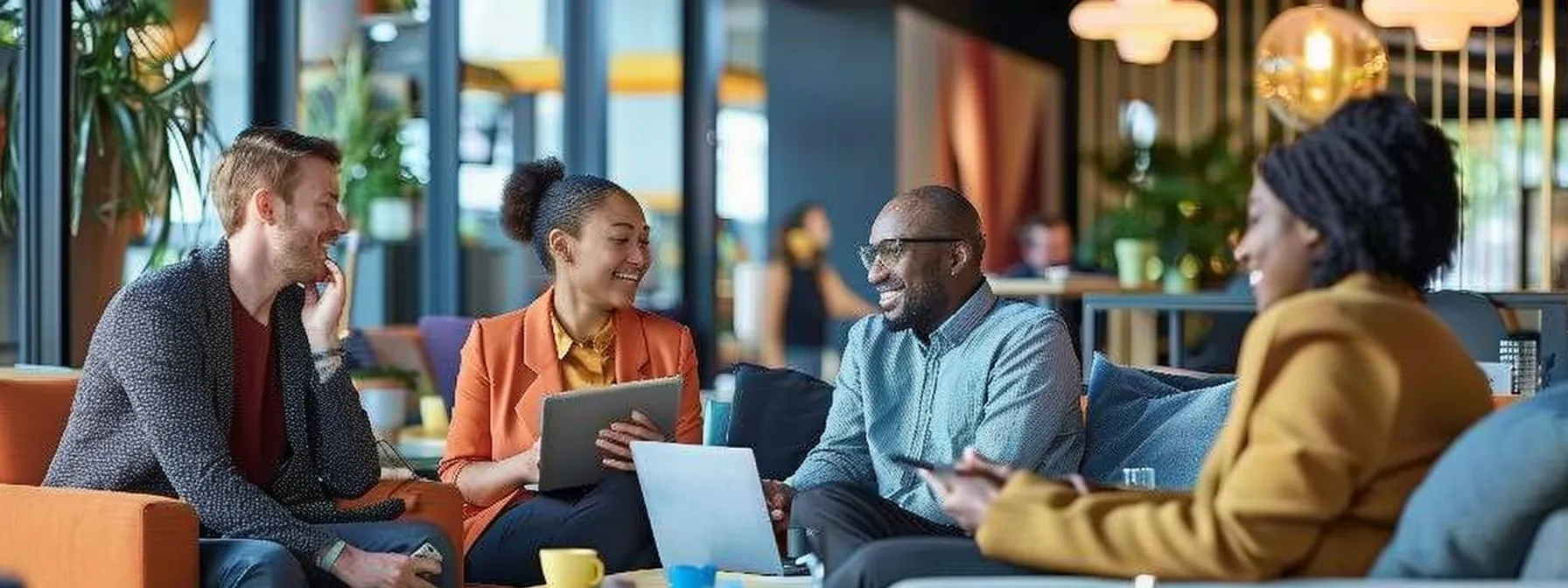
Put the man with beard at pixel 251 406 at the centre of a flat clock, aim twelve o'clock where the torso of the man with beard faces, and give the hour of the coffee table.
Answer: The coffee table is roughly at 11 o'clock from the man with beard.

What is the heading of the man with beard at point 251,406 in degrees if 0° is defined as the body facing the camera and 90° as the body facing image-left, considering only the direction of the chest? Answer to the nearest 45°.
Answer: approximately 315°

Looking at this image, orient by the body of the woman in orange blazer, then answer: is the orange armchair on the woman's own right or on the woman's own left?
on the woman's own right

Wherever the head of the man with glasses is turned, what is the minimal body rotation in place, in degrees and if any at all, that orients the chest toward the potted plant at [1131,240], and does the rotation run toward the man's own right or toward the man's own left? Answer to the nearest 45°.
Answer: approximately 135° to the man's own right

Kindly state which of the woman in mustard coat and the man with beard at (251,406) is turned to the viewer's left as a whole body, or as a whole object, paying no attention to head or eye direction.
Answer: the woman in mustard coat

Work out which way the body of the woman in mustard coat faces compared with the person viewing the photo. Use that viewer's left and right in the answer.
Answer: facing to the left of the viewer

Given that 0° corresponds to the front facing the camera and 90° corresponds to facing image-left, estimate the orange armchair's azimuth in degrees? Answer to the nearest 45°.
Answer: approximately 315°

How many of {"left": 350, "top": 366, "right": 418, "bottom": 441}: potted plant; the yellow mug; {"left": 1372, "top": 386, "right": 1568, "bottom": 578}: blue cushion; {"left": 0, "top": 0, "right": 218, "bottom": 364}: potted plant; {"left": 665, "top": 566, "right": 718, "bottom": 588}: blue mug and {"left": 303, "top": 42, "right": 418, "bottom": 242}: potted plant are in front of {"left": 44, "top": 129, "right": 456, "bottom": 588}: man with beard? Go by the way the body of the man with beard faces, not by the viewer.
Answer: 3

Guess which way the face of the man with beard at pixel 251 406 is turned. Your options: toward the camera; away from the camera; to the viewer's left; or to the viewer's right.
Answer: to the viewer's right

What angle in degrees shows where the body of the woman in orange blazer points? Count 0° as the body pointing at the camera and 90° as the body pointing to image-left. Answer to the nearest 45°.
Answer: approximately 315°

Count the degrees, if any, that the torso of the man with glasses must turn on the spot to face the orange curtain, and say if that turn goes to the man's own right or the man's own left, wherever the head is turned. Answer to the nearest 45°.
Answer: approximately 135° to the man's own right

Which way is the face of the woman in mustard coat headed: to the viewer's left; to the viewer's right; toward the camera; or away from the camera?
to the viewer's left

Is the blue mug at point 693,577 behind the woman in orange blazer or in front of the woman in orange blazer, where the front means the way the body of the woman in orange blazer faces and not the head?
in front
